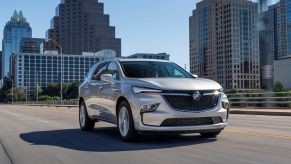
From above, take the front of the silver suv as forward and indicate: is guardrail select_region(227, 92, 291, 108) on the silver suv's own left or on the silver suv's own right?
on the silver suv's own left

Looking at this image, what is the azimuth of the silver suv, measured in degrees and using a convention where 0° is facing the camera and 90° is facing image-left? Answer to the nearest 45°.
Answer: approximately 315°
